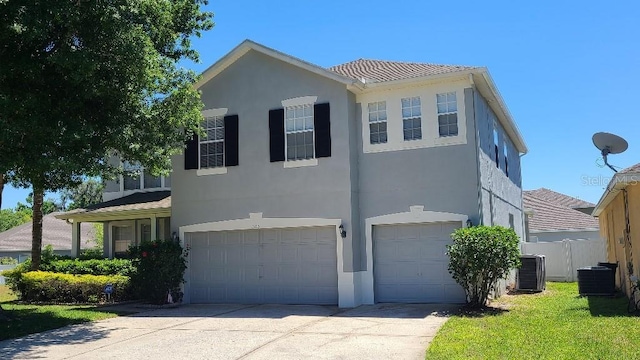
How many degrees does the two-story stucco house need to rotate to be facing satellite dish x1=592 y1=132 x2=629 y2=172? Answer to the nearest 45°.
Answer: approximately 90° to its left

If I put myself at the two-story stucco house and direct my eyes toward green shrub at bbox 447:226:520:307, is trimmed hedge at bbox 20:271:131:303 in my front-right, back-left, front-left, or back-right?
back-right

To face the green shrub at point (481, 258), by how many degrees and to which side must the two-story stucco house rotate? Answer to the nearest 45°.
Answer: approximately 45° to its left

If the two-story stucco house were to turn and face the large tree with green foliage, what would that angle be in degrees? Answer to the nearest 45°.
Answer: approximately 45° to its right

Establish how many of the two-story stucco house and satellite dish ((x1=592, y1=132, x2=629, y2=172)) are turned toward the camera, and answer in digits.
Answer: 1

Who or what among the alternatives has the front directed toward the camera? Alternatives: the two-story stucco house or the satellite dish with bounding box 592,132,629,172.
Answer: the two-story stucco house

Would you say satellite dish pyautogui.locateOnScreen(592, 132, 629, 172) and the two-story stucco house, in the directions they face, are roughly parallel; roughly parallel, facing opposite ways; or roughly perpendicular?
roughly perpendicular

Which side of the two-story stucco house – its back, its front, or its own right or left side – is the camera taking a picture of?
front

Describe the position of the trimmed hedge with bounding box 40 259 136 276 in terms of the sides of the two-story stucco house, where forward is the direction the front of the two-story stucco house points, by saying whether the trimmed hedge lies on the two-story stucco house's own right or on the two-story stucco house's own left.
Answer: on the two-story stucco house's own right
